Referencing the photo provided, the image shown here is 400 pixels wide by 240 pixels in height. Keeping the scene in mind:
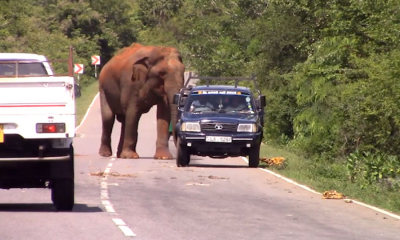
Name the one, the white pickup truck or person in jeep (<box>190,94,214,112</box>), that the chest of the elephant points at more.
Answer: the person in jeep

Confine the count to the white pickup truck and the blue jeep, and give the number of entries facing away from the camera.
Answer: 1

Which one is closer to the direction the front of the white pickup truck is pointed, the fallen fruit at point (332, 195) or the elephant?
the elephant

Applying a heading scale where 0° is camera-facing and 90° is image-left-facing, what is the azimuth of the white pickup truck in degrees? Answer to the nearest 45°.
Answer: approximately 180°

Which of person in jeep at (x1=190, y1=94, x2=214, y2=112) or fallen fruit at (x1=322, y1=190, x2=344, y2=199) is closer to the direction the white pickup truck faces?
the person in jeep

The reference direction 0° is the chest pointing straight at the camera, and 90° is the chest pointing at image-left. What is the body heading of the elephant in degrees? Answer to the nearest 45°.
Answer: approximately 315°

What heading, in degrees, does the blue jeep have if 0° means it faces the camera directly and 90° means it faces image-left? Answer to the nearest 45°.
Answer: approximately 0°
